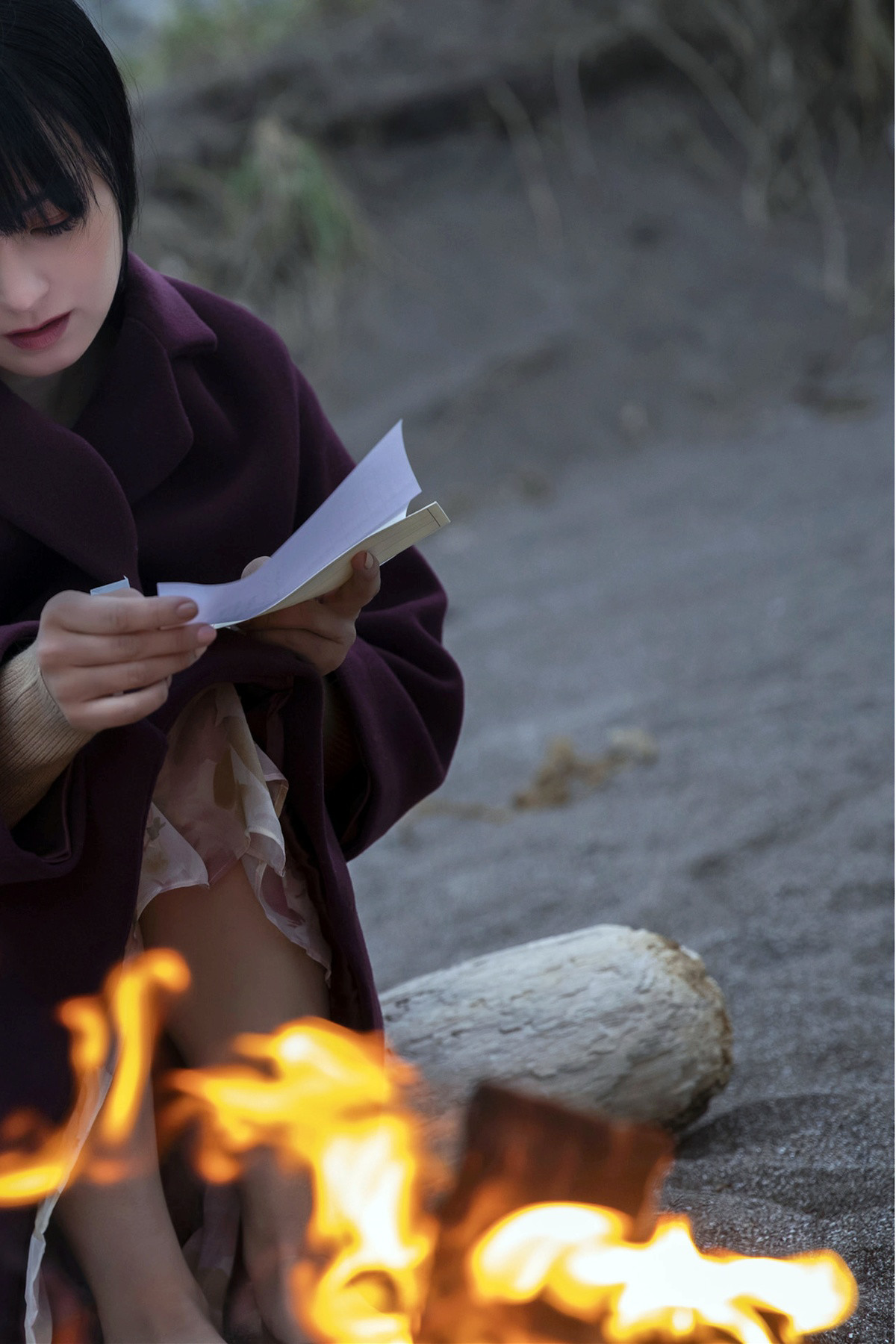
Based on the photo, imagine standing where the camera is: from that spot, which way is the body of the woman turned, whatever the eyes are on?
toward the camera
